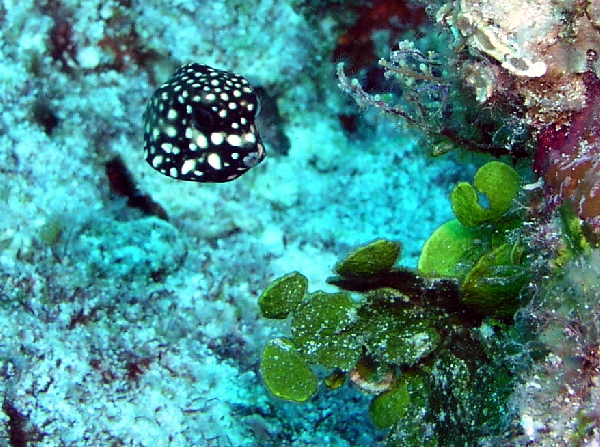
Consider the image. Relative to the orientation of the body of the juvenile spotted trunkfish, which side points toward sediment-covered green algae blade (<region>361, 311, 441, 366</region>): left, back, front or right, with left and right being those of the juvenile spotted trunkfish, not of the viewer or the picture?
front

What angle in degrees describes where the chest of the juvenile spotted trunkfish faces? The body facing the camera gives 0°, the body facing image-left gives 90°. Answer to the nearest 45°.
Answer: approximately 315°

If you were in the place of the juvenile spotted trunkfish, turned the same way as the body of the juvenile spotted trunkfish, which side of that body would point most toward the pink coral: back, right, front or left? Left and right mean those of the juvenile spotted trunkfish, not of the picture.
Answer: front
